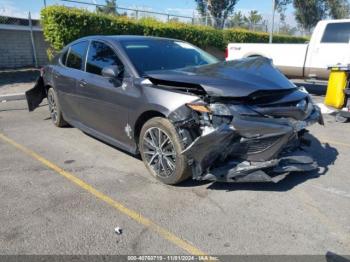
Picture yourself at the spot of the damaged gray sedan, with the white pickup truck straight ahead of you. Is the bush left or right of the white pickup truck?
left

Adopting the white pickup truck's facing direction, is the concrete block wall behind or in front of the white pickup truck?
behind

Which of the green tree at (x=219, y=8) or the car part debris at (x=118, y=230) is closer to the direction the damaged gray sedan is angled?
the car part debris

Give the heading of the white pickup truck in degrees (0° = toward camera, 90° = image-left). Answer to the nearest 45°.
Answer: approximately 270°

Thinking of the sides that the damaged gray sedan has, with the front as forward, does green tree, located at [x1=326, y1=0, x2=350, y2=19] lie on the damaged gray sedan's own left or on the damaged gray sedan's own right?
on the damaged gray sedan's own left

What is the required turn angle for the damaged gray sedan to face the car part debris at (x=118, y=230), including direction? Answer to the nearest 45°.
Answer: approximately 90° to its right

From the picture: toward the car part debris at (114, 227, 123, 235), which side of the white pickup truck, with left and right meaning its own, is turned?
right

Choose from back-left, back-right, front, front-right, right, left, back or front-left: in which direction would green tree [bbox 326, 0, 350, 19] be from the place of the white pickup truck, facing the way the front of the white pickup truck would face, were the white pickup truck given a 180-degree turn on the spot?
right

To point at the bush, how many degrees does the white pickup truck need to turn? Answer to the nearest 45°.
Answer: approximately 180°

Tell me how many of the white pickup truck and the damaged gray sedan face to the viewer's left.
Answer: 0

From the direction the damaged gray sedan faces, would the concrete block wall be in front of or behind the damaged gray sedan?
behind

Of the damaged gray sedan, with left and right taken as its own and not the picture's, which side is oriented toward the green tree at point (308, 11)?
left

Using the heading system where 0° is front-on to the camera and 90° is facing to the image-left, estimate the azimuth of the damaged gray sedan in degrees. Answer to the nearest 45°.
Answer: approximately 315°
